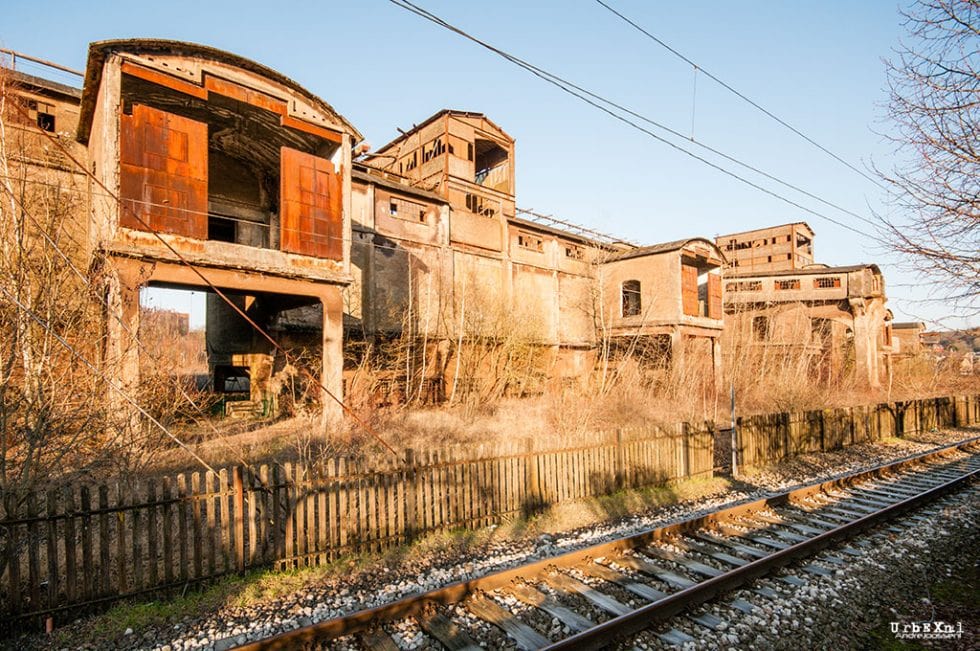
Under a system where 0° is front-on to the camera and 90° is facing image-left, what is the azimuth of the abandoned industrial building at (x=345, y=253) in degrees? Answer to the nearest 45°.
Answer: approximately 315°
